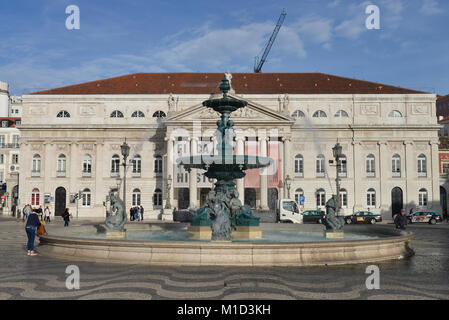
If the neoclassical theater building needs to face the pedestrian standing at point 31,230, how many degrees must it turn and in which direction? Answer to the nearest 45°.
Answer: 0° — it already faces them

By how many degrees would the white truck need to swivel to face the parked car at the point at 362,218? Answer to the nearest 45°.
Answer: approximately 45° to its left

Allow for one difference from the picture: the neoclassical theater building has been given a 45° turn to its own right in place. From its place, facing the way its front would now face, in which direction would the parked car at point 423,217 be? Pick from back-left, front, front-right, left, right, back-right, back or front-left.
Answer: left

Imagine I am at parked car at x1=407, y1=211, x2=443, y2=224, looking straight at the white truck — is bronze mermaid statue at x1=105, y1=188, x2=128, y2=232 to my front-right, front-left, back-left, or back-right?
front-left

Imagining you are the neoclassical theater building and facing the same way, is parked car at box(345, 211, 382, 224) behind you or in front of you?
in front

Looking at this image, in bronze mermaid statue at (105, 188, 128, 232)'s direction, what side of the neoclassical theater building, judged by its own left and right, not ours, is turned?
front

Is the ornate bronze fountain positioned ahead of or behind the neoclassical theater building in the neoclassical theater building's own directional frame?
ahead

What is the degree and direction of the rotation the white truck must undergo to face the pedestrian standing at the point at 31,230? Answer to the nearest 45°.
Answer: approximately 90° to its right

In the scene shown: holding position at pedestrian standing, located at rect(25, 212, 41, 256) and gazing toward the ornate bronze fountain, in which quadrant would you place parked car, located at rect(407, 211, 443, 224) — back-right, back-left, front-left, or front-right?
front-left

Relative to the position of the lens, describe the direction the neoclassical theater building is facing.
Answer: facing the viewer
